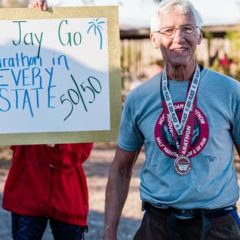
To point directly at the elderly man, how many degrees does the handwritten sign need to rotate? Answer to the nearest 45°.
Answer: approximately 45° to its left

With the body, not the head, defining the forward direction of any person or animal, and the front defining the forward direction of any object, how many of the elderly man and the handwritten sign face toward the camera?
2

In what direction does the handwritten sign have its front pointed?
toward the camera

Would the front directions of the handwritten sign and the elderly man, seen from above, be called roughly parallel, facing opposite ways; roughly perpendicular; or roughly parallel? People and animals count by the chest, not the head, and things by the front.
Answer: roughly parallel

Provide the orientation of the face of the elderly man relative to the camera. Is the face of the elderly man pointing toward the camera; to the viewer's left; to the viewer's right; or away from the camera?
toward the camera

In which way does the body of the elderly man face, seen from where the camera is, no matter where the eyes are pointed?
toward the camera

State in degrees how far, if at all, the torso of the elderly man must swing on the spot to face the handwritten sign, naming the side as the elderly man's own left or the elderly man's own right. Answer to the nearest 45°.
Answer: approximately 135° to the elderly man's own right
